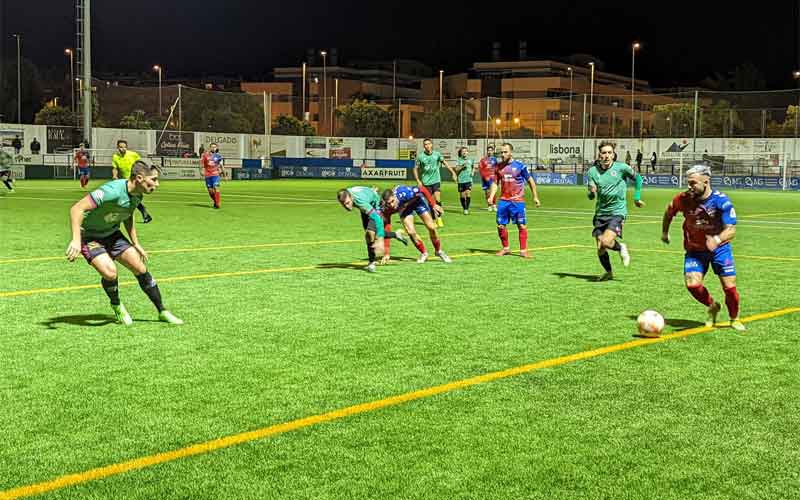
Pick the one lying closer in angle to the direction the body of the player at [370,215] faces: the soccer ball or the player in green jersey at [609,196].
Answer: the soccer ball

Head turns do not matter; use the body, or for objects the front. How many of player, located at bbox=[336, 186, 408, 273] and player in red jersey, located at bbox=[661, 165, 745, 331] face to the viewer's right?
0

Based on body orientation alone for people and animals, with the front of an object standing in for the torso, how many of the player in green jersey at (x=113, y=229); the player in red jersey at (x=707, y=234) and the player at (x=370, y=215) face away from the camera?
0

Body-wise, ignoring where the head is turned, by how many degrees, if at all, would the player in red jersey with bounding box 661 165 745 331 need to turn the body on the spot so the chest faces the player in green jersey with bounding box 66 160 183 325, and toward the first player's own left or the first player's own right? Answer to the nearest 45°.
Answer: approximately 45° to the first player's own right

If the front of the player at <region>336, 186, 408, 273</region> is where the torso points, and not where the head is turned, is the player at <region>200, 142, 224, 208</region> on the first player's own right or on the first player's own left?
on the first player's own right

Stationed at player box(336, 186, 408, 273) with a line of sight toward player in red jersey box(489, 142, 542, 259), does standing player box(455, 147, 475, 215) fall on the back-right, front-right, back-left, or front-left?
front-left

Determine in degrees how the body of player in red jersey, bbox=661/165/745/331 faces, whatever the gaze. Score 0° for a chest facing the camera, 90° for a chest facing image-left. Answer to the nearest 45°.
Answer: approximately 45°

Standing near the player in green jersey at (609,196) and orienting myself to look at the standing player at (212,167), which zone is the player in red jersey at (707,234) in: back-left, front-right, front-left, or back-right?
back-left

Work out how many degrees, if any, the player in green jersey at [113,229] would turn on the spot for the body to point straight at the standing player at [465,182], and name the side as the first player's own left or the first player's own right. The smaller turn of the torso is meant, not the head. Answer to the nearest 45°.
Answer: approximately 90° to the first player's own left

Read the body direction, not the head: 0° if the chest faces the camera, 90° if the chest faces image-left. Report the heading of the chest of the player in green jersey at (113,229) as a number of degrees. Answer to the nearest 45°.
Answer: approximately 315°
